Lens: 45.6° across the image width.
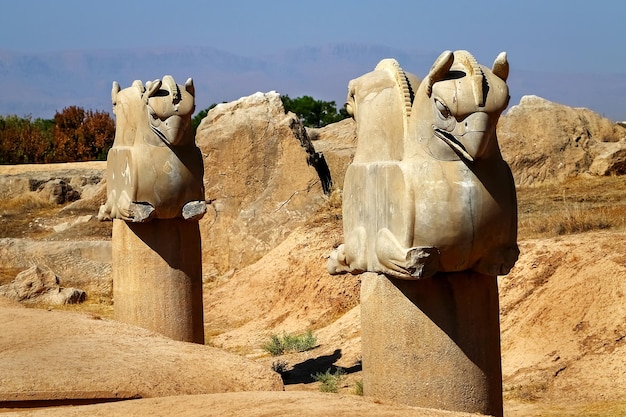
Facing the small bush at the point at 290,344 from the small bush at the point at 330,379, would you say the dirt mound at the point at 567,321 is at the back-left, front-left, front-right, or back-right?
back-right
